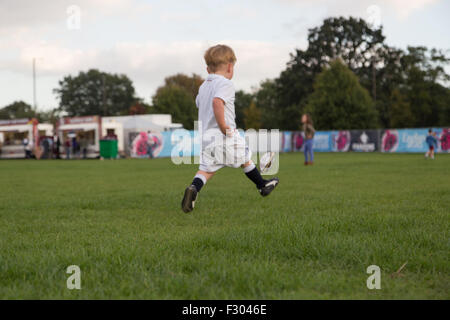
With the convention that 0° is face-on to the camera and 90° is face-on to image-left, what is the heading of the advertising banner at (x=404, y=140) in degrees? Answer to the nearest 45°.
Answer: approximately 0°

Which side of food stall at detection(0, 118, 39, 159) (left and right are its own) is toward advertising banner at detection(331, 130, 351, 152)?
left

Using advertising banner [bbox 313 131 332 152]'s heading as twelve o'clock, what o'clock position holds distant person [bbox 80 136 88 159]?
The distant person is roughly at 2 o'clock from the advertising banner.

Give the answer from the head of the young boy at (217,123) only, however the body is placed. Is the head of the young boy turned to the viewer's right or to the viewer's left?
to the viewer's right

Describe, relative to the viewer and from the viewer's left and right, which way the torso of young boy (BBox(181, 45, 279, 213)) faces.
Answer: facing away from the viewer and to the right of the viewer

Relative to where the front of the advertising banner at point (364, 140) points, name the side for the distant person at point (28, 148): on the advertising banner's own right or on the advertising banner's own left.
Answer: on the advertising banner's own right

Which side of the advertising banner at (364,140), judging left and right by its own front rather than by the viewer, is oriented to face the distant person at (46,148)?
right

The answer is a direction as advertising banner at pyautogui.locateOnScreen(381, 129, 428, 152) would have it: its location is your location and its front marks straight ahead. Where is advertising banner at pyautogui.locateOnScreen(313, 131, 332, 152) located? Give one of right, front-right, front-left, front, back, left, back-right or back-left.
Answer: back-right
